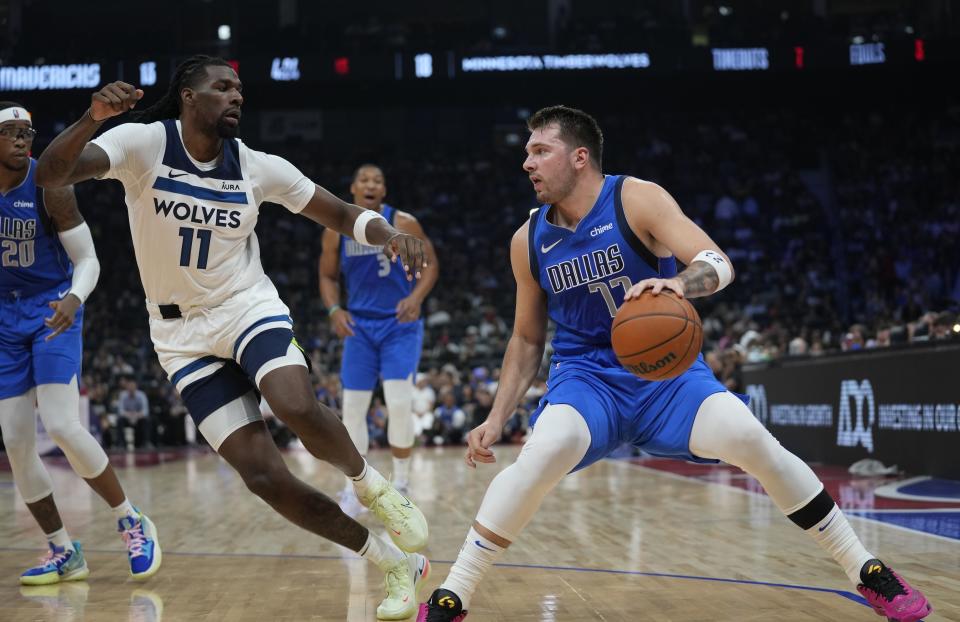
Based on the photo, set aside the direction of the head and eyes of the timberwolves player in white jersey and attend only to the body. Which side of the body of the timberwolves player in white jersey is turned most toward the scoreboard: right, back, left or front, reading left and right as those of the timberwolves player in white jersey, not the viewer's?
back

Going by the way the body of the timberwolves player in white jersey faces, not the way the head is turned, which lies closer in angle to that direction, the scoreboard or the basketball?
the basketball

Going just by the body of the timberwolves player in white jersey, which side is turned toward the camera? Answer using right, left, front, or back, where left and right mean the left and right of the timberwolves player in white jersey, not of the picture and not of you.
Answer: front

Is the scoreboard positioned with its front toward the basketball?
yes

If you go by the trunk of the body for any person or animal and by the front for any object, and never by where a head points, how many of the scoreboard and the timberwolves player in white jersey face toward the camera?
2

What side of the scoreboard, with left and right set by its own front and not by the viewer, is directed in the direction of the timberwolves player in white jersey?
front

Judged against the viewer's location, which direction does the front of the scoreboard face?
facing the viewer

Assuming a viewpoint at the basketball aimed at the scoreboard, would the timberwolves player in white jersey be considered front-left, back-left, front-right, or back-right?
front-left

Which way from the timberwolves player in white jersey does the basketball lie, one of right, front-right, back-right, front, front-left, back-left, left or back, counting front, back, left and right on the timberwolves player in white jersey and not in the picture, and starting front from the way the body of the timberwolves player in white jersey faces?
front-left
